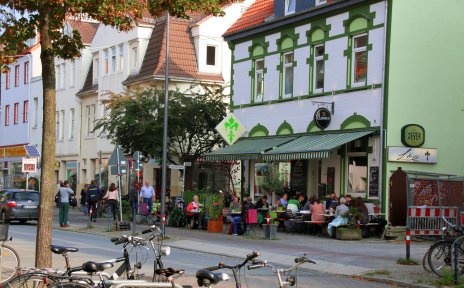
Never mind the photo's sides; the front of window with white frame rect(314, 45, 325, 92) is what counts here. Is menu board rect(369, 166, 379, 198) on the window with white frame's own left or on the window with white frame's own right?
on the window with white frame's own left

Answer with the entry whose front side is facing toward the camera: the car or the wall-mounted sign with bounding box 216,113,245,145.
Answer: the wall-mounted sign

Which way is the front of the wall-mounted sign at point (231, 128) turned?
toward the camera

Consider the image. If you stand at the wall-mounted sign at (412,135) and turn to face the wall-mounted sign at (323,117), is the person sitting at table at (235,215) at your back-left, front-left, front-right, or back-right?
front-left

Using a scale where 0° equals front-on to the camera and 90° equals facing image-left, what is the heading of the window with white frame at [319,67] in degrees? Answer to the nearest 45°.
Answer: approximately 45°

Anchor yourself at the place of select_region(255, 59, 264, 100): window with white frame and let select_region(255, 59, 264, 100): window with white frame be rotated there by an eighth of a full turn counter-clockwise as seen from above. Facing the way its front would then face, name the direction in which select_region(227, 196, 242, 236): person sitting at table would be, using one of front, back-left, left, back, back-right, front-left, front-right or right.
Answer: front

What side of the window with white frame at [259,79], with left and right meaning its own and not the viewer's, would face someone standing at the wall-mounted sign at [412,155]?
left

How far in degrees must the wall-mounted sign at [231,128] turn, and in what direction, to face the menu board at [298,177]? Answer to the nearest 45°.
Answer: approximately 45° to its left

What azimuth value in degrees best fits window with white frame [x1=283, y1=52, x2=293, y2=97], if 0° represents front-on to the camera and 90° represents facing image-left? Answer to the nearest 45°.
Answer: approximately 45°

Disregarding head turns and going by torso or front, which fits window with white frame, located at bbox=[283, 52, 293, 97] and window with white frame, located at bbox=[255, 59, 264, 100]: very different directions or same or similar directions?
same or similar directions

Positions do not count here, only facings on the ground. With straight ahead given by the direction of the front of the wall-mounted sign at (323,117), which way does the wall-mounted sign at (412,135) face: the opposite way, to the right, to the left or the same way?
the same way

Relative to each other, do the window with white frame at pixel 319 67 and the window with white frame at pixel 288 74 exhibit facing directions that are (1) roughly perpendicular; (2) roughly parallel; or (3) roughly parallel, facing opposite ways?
roughly parallel
